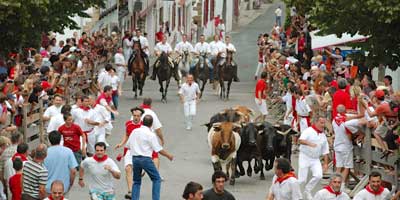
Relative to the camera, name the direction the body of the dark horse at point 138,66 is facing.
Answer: toward the camera

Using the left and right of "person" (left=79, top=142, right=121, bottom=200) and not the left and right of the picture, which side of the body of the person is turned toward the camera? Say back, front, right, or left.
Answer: front

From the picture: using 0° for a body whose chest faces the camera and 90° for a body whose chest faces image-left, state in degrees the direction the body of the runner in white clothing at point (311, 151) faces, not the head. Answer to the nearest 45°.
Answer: approximately 315°

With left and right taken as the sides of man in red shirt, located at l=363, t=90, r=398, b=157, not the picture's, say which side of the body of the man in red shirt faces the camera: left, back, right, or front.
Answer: left

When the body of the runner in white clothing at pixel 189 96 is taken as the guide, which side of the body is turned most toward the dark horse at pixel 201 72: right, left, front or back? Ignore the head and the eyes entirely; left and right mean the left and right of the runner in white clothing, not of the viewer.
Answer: back

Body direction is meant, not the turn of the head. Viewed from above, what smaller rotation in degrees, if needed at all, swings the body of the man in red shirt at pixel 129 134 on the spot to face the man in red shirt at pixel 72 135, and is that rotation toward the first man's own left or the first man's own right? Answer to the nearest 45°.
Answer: approximately 90° to the first man's own right

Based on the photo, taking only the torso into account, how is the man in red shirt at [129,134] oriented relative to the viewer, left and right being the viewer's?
facing the viewer

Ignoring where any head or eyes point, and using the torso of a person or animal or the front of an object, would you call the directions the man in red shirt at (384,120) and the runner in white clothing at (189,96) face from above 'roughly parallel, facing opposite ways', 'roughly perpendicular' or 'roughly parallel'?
roughly perpendicular

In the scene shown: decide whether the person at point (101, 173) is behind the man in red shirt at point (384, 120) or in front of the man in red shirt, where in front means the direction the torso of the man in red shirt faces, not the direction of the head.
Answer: in front

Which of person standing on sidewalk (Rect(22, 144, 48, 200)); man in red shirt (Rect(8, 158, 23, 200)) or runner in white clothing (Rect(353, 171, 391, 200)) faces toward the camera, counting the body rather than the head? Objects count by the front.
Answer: the runner in white clothing
